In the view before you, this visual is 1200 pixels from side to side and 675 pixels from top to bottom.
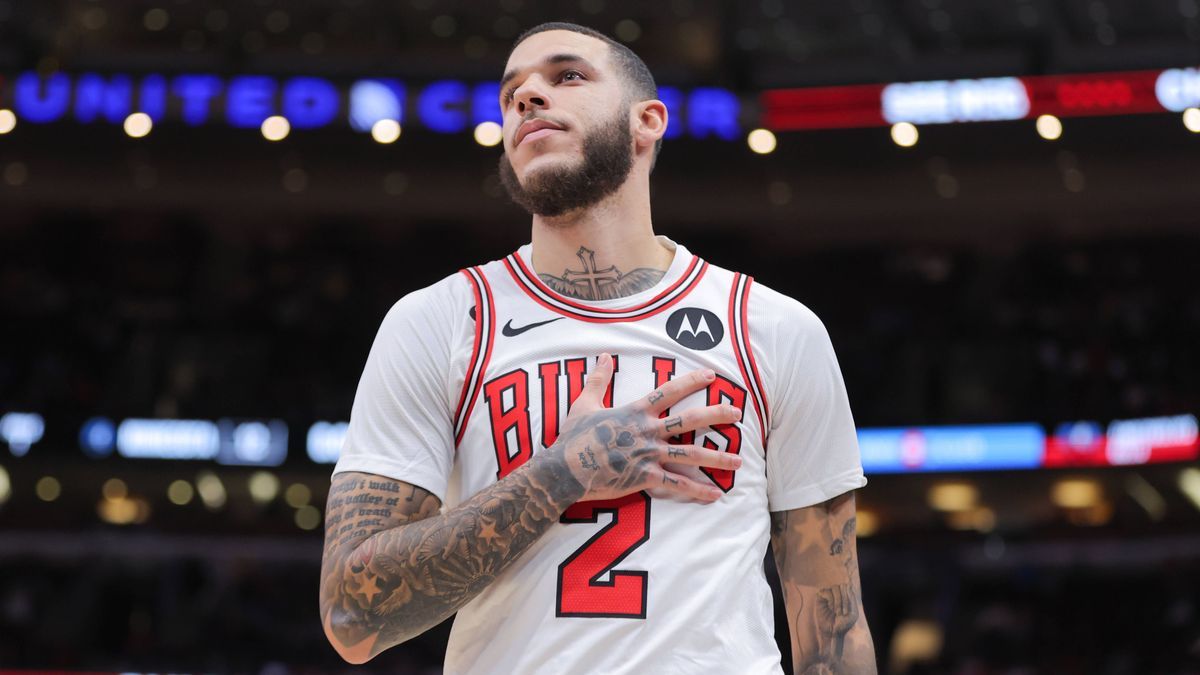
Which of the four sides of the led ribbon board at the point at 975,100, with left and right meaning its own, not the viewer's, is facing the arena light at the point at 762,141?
right

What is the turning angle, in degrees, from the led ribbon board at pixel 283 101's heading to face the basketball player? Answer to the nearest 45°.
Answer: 0° — it already faces them

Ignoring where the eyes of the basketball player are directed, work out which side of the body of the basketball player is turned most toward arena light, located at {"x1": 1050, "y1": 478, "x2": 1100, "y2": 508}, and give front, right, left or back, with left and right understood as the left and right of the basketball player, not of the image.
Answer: back

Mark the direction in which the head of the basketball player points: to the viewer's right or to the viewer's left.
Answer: to the viewer's left

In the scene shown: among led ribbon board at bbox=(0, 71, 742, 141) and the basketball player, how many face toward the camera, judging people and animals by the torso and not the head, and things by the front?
2

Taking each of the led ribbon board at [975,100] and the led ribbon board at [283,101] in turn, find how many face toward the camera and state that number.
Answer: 2

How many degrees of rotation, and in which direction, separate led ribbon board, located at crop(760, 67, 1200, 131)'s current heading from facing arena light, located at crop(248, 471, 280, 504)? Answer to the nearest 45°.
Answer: approximately 90° to its right

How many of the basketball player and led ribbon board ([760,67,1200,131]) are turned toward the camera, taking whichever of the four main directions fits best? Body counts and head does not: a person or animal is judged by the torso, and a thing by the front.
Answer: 2

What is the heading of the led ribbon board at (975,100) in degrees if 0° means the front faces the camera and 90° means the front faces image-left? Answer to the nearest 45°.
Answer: approximately 0°
